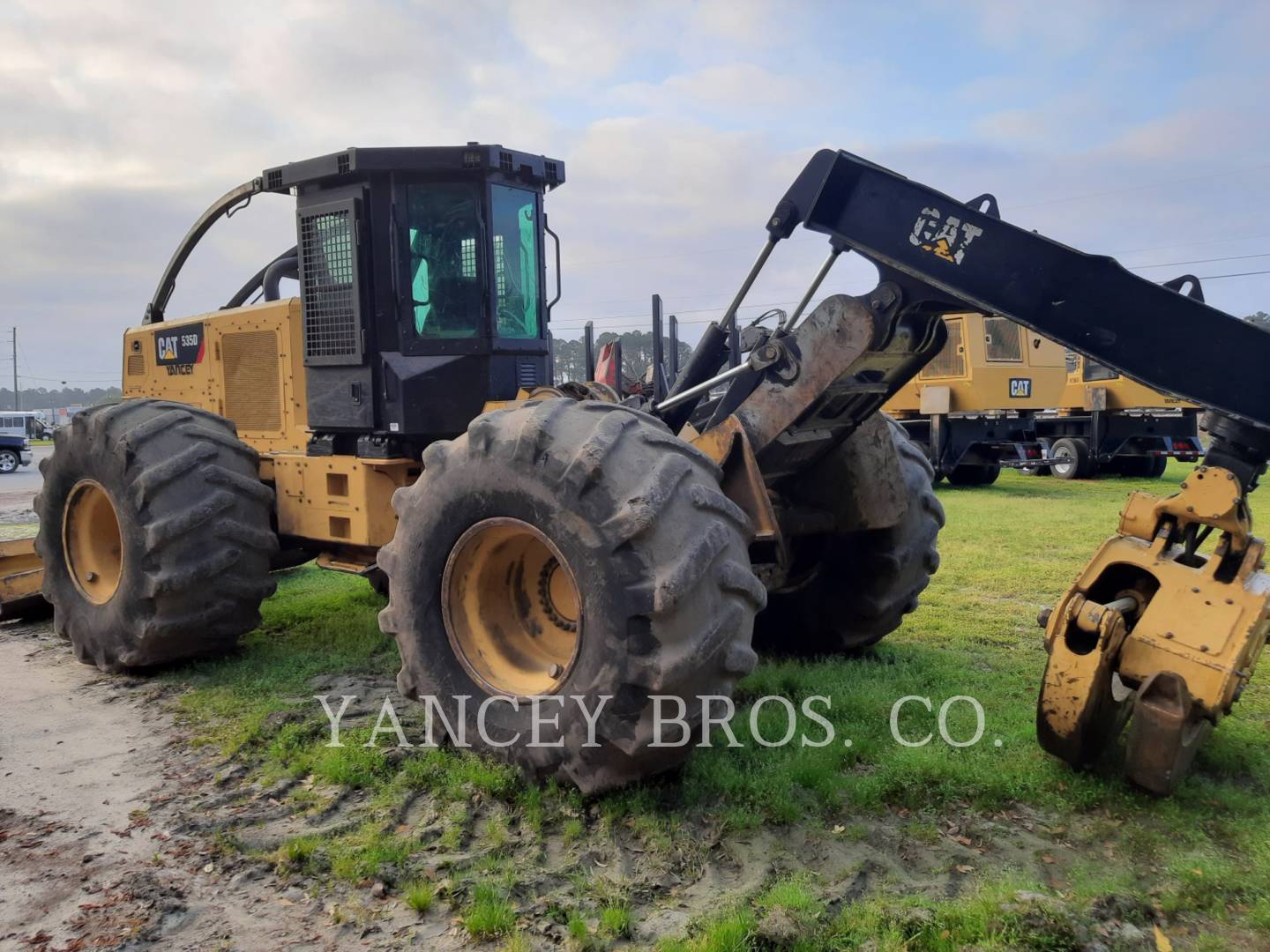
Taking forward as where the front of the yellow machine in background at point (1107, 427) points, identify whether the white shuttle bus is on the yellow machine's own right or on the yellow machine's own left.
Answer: on the yellow machine's own left

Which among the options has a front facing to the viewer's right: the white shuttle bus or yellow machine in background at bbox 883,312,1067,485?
the white shuttle bus

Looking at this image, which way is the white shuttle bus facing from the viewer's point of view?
to the viewer's right

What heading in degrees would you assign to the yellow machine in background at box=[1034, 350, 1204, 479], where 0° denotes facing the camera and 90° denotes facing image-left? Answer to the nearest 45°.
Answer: approximately 135°

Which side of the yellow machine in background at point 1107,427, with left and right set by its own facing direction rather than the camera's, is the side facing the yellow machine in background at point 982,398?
left

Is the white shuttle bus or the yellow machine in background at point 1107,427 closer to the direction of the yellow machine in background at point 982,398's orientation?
the white shuttle bus

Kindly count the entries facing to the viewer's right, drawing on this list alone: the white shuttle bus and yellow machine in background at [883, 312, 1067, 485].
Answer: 1

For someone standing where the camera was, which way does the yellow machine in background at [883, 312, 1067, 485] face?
facing away from the viewer and to the left of the viewer
